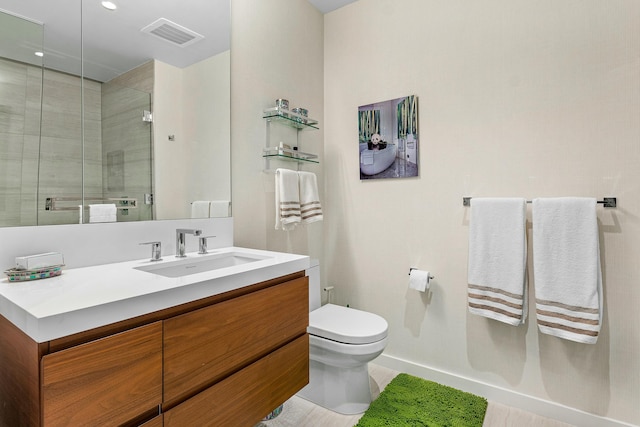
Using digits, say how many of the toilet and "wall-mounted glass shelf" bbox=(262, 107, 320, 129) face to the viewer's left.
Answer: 0

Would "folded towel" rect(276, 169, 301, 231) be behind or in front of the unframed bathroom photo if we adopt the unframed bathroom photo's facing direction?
in front

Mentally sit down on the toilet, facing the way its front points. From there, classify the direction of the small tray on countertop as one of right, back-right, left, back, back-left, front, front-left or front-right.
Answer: right

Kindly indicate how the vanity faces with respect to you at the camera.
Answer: facing the viewer and to the right of the viewer

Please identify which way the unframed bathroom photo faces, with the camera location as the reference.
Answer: facing the viewer and to the left of the viewer

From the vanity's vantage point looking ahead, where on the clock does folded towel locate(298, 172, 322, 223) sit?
The folded towel is roughly at 9 o'clock from the vanity.

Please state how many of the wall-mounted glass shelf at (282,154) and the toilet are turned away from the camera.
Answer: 0

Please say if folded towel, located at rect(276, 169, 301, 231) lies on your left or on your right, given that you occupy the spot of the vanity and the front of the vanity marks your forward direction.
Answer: on your left

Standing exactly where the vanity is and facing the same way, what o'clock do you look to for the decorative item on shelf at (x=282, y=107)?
The decorative item on shelf is roughly at 9 o'clock from the vanity.
